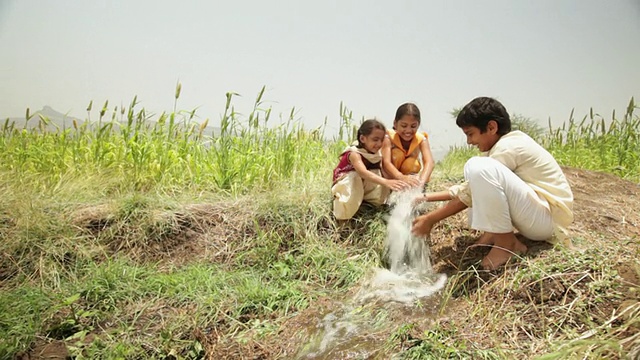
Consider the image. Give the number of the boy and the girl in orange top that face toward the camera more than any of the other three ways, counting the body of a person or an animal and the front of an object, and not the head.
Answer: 1

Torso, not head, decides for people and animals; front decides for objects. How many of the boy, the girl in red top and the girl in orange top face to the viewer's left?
1

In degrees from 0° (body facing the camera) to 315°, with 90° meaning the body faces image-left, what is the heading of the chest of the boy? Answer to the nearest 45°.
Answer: approximately 90°

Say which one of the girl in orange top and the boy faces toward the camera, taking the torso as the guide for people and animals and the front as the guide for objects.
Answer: the girl in orange top

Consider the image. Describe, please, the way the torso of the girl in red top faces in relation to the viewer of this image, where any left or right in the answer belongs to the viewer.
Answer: facing the viewer and to the right of the viewer

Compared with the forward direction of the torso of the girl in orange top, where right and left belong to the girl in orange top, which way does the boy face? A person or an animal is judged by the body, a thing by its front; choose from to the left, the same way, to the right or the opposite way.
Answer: to the right

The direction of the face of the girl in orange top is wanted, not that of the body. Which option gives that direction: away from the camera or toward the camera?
toward the camera

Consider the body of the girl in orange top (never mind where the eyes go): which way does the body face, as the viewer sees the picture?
toward the camera

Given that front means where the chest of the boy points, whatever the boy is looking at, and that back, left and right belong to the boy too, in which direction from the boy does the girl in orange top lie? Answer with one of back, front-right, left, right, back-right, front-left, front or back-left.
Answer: front-right

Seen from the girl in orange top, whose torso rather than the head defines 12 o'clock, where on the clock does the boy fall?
The boy is roughly at 11 o'clock from the girl in orange top.

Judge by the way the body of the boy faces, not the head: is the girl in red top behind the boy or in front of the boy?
in front
